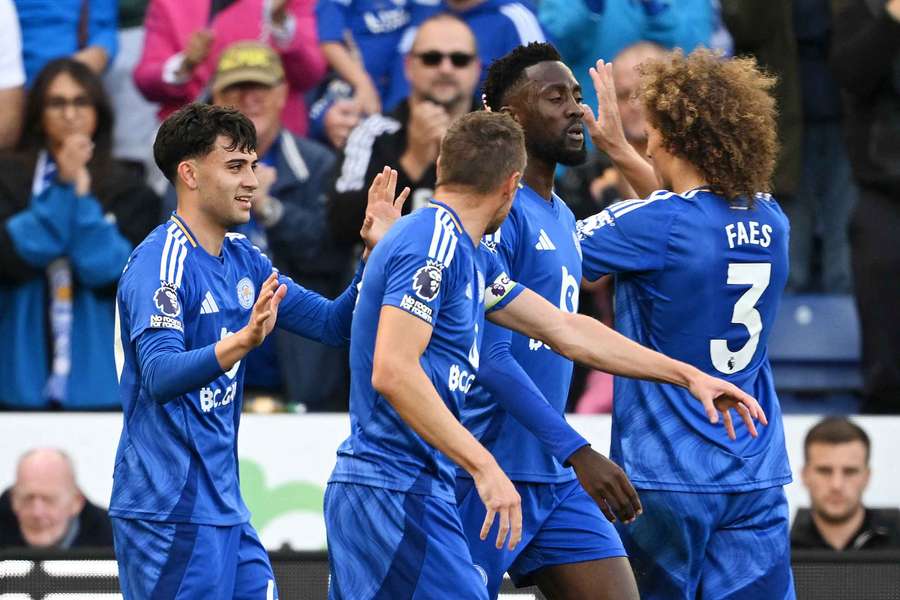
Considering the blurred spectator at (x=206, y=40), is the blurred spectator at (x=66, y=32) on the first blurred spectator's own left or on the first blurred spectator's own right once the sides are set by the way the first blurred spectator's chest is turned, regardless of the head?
on the first blurred spectator's own right

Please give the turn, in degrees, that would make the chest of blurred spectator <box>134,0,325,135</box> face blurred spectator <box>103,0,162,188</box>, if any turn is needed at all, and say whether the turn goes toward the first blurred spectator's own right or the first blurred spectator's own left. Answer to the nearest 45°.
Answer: approximately 135° to the first blurred spectator's own right

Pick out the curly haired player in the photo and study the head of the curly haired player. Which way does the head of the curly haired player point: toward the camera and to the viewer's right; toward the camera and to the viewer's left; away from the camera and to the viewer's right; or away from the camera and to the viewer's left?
away from the camera and to the viewer's left

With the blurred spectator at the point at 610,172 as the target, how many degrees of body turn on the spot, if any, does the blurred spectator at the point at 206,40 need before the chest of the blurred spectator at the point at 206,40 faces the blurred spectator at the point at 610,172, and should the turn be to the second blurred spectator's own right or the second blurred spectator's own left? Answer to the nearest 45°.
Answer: approximately 90° to the second blurred spectator's own left

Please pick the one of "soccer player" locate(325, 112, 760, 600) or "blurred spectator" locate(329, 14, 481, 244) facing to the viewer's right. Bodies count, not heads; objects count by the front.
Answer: the soccer player
